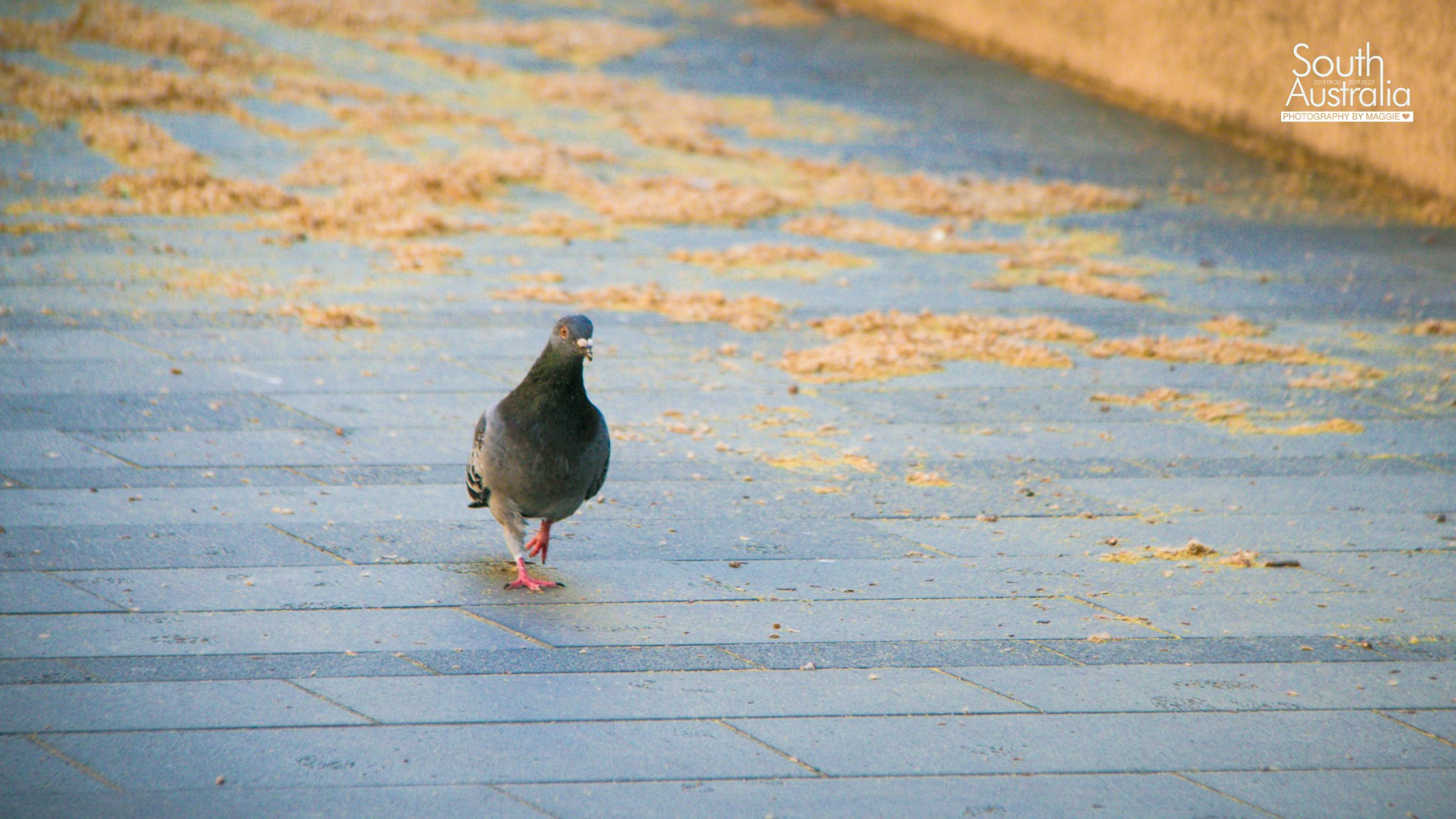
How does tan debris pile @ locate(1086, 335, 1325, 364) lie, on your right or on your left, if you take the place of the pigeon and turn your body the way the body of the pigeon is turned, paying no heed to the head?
on your left

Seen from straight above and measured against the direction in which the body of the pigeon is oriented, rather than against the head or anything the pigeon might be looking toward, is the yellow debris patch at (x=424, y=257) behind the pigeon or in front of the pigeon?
behind

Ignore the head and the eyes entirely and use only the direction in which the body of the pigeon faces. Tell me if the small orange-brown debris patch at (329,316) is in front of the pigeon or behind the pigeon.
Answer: behind

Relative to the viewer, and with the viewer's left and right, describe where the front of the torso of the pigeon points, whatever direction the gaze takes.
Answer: facing the viewer and to the right of the viewer

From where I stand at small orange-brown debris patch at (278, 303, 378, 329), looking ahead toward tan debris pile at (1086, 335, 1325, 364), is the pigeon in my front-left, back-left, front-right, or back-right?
front-right

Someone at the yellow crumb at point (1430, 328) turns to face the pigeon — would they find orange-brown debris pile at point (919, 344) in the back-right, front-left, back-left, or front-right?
front-right

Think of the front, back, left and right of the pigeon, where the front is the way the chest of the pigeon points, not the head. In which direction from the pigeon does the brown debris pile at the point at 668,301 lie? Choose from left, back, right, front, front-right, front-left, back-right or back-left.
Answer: back-left

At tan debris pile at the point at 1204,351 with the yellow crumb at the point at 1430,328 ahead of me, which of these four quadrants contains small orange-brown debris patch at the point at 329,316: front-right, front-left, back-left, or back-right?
back-left

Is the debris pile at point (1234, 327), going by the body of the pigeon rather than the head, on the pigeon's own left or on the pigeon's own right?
on the pigeon's own left

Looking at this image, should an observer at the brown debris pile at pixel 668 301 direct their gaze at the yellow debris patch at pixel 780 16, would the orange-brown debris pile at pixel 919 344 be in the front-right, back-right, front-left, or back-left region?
back-right

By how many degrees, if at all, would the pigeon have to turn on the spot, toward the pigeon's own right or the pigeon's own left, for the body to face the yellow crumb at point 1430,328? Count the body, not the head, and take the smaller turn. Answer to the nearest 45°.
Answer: approximately 90° to the pigeon's own left
